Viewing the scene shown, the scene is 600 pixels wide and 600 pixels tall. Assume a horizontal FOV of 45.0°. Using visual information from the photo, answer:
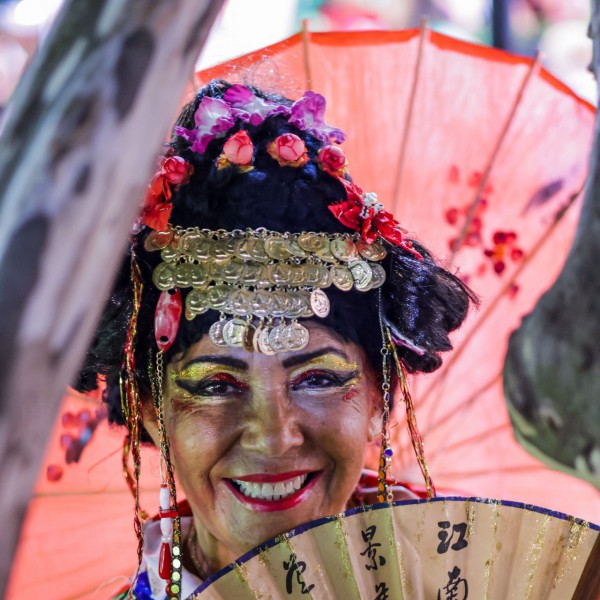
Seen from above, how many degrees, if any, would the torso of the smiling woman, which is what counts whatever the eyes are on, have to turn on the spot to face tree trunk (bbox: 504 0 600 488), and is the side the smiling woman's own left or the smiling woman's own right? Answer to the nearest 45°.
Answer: approximately 45° to the smiling woman's own left

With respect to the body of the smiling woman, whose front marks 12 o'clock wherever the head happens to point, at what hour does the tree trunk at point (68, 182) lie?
The tree trunk is roughly at 12 o'clock from the smiling woman.

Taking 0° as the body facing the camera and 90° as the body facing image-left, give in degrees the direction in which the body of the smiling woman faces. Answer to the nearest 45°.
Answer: approximately 0°

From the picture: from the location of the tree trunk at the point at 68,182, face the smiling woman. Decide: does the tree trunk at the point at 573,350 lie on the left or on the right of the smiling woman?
right
